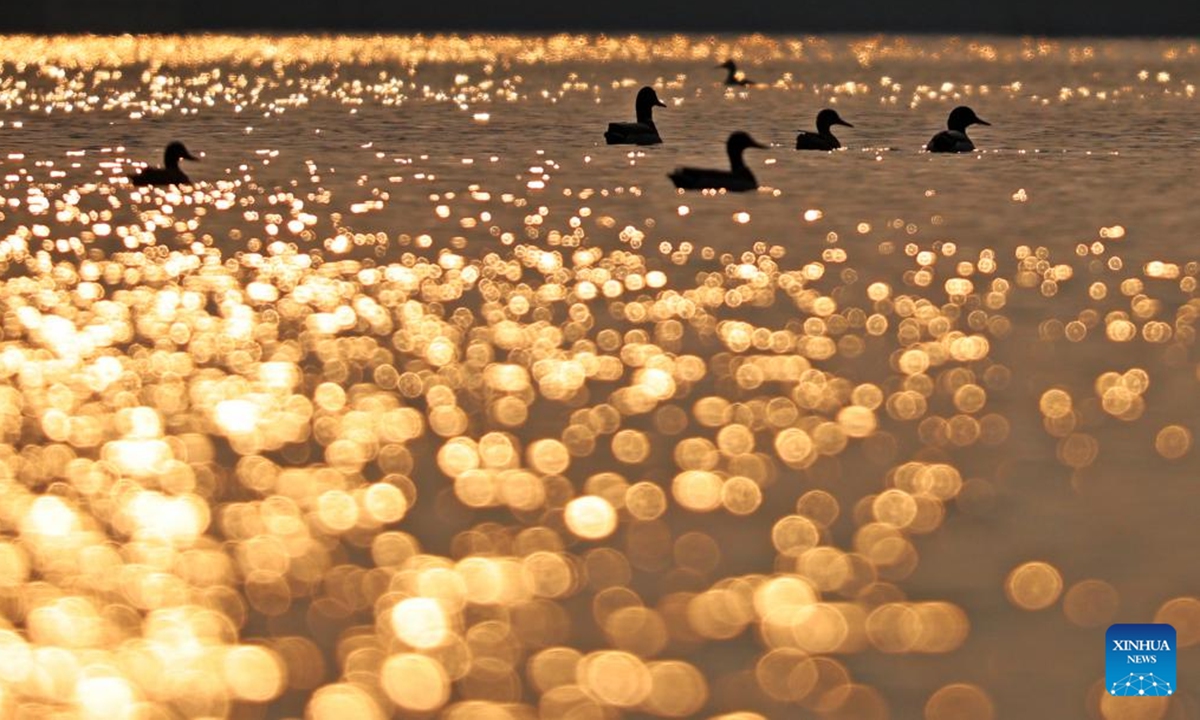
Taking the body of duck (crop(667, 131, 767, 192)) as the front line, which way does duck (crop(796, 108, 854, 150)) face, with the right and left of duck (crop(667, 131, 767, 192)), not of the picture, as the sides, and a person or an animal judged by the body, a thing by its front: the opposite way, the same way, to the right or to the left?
the same way

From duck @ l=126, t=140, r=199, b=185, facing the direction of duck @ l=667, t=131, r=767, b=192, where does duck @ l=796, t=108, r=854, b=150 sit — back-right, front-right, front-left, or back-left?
front-left

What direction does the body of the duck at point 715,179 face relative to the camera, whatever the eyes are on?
to the viewer's right

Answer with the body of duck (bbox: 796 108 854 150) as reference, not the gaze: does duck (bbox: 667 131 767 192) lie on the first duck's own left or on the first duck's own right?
on the first duck's own right

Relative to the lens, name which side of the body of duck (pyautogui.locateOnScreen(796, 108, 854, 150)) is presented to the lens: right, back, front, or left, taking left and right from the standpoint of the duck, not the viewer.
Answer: right

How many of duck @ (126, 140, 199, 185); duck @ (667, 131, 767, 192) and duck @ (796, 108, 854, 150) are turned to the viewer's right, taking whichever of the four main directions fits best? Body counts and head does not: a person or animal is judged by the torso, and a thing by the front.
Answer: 3

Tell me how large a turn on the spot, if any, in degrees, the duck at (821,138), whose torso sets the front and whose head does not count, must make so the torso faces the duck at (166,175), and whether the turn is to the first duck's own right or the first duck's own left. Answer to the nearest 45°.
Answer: approximately 135° to the first duck's own right

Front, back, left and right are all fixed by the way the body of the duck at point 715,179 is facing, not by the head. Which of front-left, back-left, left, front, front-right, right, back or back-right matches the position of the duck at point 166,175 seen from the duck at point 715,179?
back

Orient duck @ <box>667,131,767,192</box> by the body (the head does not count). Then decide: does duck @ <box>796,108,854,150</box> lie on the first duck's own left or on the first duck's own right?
on the first duck's own left

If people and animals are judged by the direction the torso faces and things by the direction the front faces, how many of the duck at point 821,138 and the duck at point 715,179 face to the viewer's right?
2

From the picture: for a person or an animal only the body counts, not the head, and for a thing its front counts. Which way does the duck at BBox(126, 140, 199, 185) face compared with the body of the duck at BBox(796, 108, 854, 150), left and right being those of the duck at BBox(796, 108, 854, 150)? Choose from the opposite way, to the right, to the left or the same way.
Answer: the same way

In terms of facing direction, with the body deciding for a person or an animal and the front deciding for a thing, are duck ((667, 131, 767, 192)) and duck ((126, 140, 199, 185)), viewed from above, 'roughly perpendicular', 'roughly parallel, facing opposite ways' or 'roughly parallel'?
roughly parallel

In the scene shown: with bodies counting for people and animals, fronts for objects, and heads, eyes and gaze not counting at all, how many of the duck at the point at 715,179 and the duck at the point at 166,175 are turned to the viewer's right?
2

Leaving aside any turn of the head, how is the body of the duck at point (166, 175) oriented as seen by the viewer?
to the viewer's right
